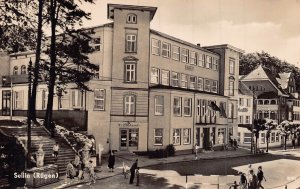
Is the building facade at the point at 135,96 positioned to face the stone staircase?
no

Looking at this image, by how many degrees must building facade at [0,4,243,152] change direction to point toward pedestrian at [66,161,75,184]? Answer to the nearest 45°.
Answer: approximately 45° to its right

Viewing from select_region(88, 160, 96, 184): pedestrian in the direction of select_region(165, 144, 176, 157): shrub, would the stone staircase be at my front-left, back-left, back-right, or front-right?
front-left

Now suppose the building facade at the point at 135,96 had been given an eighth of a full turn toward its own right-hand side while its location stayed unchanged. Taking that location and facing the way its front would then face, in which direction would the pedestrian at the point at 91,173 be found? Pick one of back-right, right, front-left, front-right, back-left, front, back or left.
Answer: front
